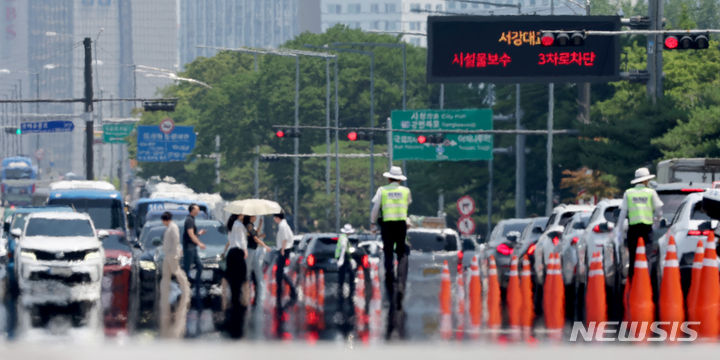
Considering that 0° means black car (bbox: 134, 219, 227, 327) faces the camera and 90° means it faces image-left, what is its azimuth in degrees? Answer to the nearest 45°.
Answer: approximately 0°

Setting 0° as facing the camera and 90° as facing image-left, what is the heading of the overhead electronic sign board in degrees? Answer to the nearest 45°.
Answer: approximately 0°

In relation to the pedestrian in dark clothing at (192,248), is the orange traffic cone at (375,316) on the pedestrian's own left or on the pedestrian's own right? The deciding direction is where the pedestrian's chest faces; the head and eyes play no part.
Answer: on the pedestrian's own right

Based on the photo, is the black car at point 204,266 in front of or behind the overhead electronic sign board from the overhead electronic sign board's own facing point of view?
in front

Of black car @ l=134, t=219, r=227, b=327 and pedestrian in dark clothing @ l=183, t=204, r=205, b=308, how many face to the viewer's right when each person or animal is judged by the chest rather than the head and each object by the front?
1

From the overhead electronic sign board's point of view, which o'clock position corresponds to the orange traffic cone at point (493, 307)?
The orange traffic cone is roughly at 12 o'clock from the overhead electronic sign board.

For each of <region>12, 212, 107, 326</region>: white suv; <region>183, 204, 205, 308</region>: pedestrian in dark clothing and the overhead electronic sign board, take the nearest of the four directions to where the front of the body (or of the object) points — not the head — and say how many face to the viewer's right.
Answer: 1

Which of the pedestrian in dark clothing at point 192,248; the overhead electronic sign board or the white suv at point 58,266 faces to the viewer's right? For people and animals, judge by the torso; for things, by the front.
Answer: the pedestrian in dark clothing

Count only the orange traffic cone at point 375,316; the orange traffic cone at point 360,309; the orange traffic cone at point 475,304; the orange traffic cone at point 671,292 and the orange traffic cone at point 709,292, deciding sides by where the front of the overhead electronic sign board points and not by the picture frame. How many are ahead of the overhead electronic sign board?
5

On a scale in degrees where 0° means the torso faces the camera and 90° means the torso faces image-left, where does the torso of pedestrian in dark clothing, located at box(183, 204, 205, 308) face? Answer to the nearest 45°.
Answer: approximately 270°
